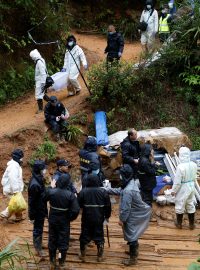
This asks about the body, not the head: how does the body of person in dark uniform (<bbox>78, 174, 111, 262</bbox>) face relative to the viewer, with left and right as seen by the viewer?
facing away from the viewer

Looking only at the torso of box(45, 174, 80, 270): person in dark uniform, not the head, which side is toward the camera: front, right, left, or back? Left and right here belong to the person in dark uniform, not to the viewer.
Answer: back

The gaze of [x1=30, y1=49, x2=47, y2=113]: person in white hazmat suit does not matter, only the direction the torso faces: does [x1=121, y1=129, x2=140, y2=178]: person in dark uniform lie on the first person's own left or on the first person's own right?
on the first person's own left
